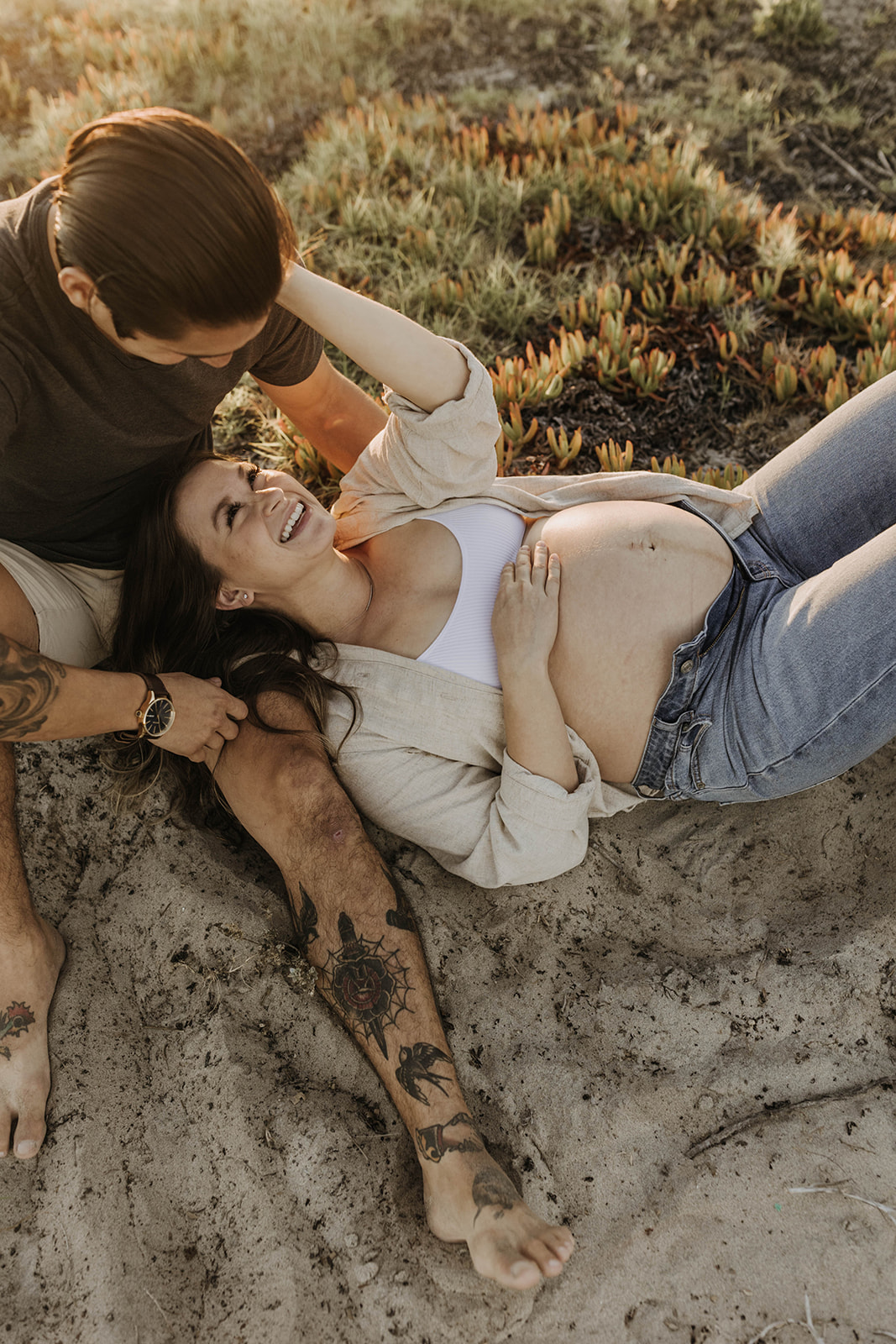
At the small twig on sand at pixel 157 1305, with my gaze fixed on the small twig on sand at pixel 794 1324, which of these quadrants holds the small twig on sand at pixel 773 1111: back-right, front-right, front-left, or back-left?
front-left

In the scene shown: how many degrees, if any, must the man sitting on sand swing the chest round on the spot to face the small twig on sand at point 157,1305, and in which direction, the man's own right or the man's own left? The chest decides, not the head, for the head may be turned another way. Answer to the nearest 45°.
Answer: approximately 45° to the man's own right

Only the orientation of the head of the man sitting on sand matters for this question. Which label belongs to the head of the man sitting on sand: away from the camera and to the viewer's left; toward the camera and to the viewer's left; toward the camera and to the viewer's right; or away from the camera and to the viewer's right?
toward the camera and to the viewer's right

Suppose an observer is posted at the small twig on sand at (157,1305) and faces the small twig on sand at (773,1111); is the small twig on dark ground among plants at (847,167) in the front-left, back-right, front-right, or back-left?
front-left

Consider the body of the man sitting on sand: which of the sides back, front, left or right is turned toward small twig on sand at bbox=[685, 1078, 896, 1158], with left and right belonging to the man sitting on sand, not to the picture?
front

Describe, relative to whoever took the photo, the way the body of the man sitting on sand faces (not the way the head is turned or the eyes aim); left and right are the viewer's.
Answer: facing the viewer and to the right of the viewer

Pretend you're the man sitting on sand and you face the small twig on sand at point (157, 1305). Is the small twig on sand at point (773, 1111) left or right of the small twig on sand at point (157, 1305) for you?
left

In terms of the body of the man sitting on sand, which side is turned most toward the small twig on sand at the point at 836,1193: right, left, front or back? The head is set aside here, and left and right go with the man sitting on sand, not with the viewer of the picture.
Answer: front

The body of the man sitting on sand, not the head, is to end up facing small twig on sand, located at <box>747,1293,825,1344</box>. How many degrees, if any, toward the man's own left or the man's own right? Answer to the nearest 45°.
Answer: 0° — they already face it

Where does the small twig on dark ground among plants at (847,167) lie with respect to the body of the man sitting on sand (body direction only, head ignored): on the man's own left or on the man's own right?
on the man's own left
